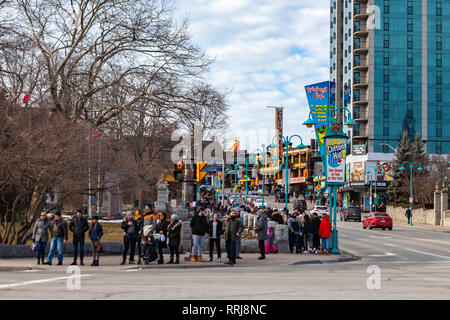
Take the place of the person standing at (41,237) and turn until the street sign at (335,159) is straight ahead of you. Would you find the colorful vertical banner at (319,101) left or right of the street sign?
left

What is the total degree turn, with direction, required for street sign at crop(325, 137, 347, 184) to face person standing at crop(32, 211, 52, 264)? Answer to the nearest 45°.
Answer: approximately 45° to its right

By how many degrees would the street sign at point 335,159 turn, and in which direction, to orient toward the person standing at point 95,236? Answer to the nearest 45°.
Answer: approximately 45° to its right

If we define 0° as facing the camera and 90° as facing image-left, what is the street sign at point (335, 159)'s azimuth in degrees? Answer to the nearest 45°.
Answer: approximately 0°

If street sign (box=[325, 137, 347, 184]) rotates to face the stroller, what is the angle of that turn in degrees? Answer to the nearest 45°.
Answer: approximately 45° to its right

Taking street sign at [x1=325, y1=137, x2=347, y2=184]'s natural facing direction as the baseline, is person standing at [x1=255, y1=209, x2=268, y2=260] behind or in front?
in front

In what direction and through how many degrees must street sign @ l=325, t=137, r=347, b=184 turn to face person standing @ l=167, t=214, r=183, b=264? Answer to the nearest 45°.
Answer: approximately 45° to its right

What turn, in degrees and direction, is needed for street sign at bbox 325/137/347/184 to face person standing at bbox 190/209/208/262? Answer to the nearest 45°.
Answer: approximately 45° to its right
